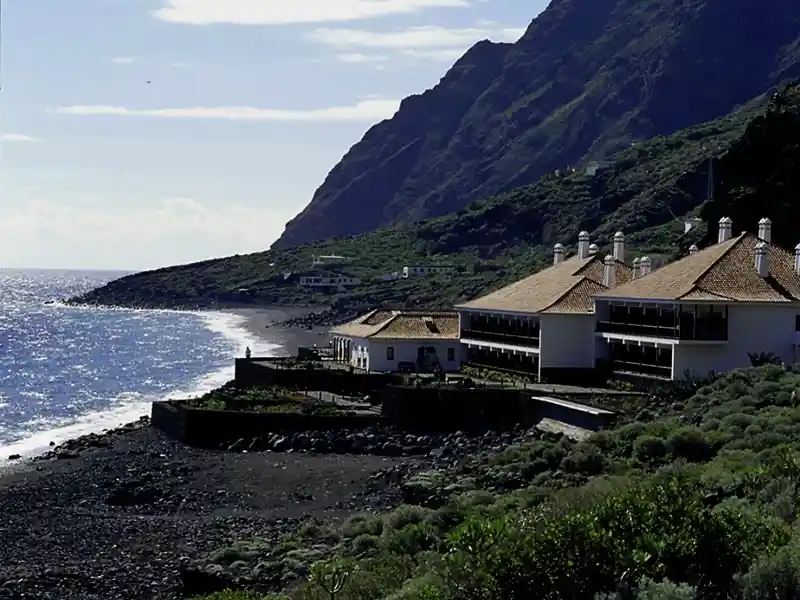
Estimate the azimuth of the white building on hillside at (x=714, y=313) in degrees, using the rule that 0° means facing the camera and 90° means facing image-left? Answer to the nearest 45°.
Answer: approximately 45°

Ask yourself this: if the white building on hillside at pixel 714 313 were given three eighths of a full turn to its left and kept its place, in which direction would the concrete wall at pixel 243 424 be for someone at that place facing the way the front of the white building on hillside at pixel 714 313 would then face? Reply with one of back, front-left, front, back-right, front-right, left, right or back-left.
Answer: back

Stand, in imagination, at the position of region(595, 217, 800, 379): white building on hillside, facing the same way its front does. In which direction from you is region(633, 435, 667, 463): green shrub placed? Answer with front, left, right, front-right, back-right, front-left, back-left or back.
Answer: front-left

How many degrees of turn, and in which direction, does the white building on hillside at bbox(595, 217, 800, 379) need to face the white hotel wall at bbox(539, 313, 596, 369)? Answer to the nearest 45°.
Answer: approximately 90° to its right

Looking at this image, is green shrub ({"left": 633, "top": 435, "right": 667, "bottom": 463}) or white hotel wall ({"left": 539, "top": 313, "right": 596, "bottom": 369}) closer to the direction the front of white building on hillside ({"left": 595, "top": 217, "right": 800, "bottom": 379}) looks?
the green shrub
